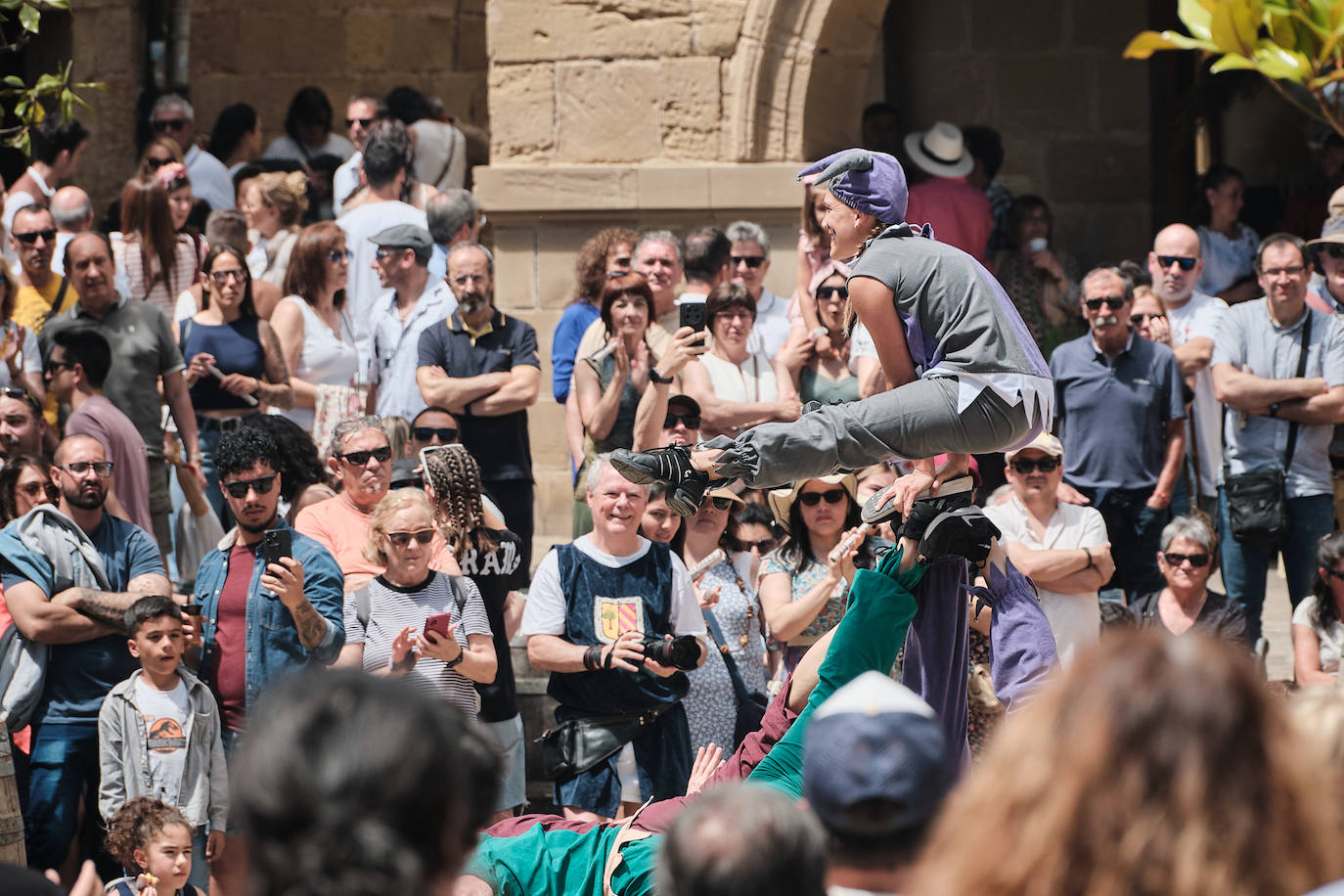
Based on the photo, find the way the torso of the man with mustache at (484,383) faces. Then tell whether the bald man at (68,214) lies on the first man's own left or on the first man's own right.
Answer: on the first man's own right

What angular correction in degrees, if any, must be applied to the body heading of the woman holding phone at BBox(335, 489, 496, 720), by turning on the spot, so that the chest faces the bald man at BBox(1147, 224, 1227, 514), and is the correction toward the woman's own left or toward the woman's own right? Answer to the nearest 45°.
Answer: approximately 90° to the woman's own left

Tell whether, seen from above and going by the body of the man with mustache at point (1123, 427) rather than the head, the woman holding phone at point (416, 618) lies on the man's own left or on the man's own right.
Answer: on the man's own right

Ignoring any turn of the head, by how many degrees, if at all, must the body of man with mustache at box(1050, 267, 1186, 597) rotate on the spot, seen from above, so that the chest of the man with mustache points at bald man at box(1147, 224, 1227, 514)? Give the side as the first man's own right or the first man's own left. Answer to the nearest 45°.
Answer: approximately 135° to the first man's own left

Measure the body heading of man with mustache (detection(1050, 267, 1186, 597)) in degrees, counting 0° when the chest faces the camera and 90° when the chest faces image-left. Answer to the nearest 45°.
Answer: approximately 0°

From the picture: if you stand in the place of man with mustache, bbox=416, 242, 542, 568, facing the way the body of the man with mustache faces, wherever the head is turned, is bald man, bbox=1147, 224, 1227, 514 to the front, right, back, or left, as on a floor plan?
left

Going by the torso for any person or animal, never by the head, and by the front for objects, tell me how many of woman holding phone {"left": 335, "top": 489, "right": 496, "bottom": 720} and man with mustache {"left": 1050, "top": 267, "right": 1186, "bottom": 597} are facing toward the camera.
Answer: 2

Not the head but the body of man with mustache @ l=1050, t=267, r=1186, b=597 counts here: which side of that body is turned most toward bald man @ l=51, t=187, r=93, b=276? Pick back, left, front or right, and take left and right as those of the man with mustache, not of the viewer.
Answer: right
